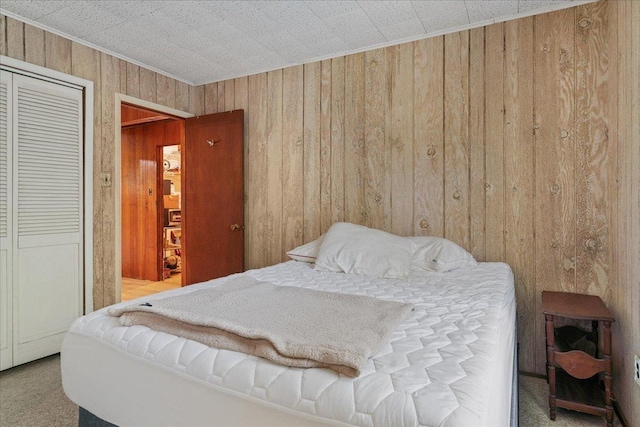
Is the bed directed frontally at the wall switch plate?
no

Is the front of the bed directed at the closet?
no

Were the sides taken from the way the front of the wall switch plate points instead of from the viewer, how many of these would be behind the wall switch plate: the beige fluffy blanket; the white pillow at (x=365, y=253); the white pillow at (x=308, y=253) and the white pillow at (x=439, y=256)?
0

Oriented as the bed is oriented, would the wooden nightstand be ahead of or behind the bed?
behind

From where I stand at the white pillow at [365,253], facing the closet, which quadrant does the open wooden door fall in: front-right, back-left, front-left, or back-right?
front-right

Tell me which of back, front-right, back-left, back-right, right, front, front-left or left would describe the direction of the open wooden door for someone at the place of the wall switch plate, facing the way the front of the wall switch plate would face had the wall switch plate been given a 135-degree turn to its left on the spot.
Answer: front-right

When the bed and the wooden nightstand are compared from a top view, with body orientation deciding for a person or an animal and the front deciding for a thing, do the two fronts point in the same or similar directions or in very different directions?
same or similar directions

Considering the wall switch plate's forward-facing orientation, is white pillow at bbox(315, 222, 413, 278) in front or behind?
in front

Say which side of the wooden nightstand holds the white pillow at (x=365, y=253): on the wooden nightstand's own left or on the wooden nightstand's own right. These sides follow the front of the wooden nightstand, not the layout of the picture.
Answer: on the wooden nightstand's own right

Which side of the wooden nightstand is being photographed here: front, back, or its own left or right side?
front

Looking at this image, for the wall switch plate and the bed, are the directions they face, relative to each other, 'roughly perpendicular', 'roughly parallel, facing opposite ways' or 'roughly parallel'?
roughly perpendicular

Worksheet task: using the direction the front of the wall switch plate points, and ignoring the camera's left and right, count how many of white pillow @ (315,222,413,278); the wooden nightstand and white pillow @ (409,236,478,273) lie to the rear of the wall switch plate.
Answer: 0

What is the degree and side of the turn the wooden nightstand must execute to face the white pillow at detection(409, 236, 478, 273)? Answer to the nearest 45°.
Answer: approximately 90° to its right

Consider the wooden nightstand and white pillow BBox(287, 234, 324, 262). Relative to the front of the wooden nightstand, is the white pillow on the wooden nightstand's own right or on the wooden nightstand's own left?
on the wooden nightstand's own right
